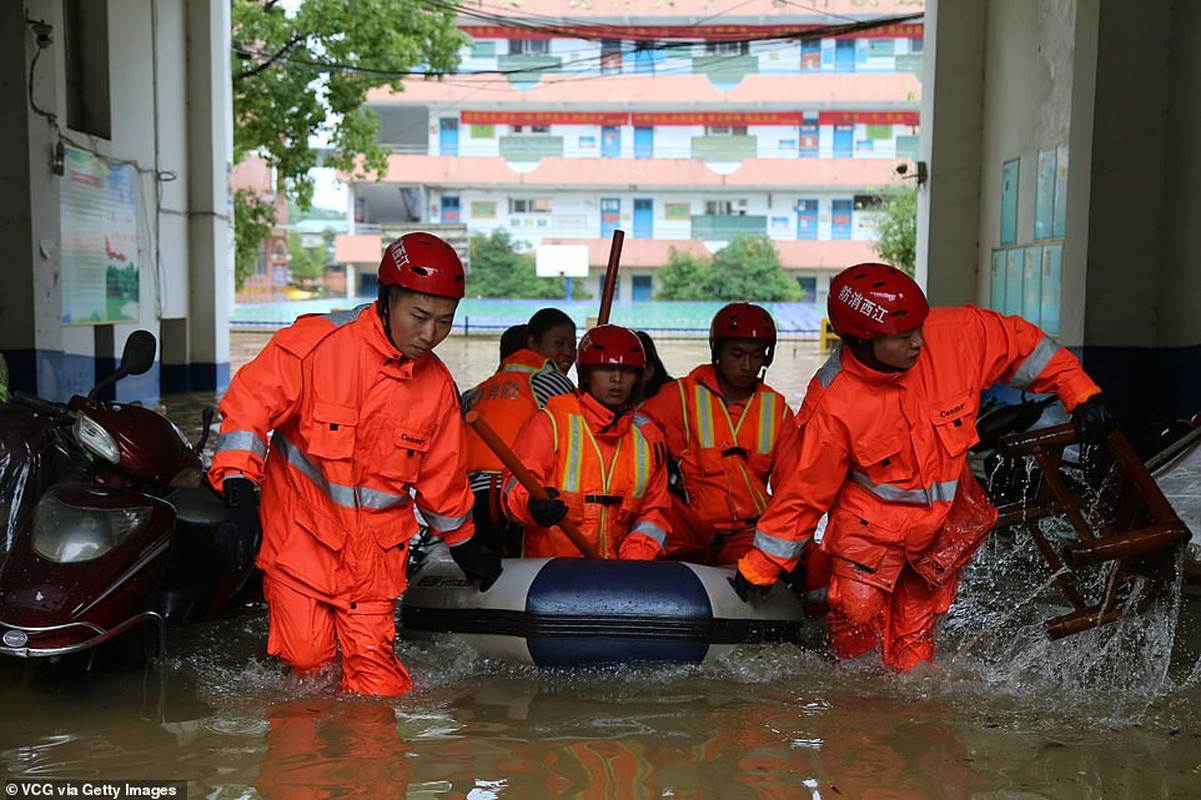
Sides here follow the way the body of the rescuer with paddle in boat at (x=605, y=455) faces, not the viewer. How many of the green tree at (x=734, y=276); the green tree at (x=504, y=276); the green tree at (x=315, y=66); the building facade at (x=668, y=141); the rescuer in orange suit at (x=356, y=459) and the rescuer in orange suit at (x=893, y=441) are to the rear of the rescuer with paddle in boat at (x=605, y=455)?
4

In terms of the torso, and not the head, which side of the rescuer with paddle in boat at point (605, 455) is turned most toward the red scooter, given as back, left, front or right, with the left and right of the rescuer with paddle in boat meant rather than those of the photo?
right

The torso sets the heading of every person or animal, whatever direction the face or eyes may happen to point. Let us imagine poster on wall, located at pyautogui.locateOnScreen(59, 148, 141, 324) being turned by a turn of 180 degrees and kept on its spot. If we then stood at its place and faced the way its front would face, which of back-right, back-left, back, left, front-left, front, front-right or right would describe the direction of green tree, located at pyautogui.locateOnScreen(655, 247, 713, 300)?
right

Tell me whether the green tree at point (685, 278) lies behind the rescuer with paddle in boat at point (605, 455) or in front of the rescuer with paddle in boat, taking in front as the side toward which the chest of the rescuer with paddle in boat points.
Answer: behind

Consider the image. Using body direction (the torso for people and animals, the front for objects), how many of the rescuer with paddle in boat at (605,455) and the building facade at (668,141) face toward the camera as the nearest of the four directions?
2

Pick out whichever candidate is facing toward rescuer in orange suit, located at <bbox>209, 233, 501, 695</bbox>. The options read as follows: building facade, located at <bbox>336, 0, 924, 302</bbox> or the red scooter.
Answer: the building facade

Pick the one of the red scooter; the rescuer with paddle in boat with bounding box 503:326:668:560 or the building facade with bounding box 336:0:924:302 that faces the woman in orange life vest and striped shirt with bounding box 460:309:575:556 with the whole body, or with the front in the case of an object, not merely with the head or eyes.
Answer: the building facade

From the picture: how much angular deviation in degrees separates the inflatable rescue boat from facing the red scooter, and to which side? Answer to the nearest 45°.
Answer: approximately 90° to its right

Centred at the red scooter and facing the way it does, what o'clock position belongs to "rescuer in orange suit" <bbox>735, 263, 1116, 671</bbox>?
The rescuer in orange suit is roughly at 8 o'clock from the red scooter.

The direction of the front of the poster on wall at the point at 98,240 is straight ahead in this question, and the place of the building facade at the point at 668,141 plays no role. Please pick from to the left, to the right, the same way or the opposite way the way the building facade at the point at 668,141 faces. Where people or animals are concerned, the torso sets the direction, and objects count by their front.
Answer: to the right

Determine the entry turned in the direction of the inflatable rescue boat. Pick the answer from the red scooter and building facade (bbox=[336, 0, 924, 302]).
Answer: the building facade

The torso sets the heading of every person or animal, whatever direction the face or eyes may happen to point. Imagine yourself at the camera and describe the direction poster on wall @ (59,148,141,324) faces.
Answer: facing the viewer and to the right of the viewer
